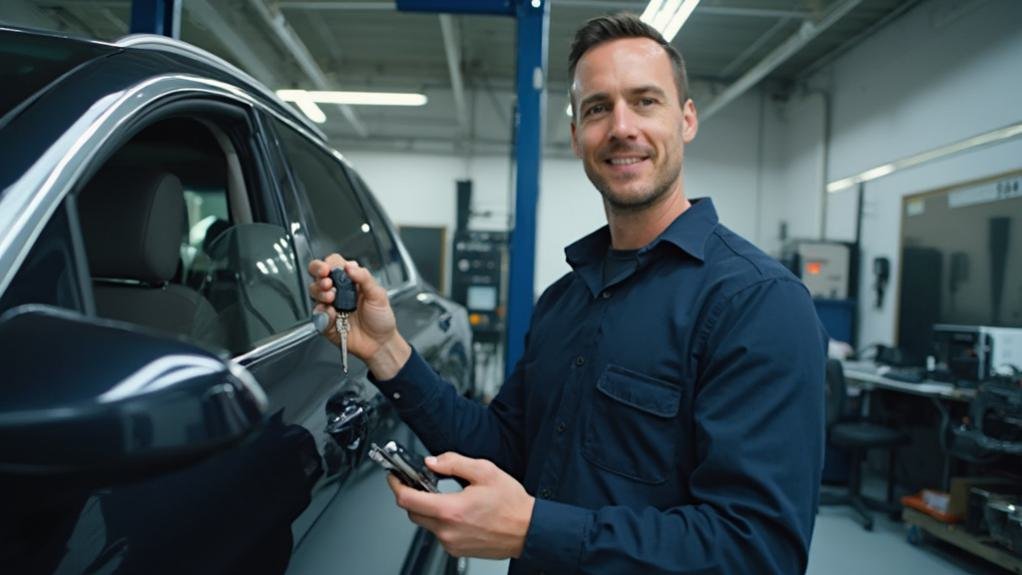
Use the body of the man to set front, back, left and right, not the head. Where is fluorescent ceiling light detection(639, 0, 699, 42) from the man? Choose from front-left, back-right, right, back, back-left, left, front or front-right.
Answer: back-right

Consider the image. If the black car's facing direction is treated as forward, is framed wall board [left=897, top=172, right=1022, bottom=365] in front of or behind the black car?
behind

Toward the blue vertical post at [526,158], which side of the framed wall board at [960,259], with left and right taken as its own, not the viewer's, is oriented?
front

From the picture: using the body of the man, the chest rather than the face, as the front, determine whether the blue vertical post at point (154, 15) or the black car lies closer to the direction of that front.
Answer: the black car

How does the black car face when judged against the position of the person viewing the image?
facing the viewer and to the left of the viewer

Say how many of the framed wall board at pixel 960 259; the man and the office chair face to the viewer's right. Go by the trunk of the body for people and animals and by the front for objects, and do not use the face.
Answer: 1

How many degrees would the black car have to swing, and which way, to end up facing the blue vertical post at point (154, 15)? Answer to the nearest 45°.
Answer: approximately 135° to its right

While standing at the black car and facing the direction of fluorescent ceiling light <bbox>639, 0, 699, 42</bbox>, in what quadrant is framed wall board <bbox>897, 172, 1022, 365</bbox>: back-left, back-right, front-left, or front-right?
front-right

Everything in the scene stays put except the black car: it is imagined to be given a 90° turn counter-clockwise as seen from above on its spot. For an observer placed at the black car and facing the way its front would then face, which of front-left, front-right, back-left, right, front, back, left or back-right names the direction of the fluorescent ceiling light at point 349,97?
back-left

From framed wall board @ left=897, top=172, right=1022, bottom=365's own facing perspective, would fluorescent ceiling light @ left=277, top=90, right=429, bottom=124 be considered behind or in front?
in front

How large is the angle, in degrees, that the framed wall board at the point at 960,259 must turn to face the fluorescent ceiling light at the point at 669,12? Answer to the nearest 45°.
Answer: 0° — it already faces it

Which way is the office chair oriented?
to the viewer's right

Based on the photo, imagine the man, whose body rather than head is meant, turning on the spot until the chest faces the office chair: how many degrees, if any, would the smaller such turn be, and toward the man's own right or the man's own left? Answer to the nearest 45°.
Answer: approximately 180°

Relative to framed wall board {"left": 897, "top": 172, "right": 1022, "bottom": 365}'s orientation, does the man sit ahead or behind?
ahead

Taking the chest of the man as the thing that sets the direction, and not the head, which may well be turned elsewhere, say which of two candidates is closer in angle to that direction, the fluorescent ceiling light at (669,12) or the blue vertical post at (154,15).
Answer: the blue vertical post
